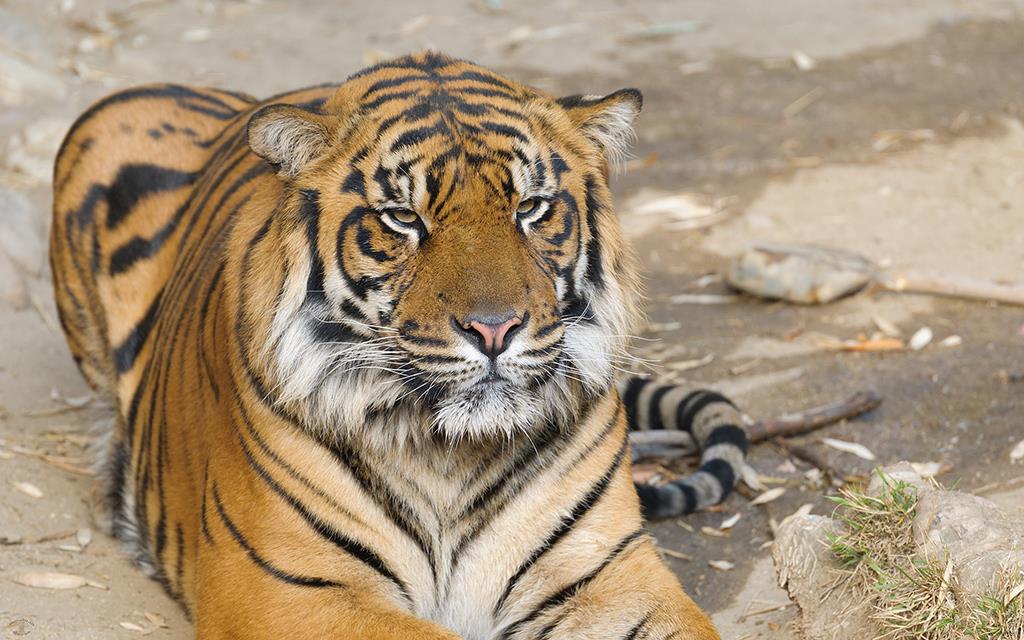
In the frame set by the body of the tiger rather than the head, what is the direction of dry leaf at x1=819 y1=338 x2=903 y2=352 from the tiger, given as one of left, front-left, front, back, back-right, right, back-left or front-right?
left

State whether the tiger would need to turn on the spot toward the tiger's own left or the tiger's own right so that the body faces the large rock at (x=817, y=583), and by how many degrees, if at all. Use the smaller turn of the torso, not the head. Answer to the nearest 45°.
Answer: approximately 45° to the tiger's own left

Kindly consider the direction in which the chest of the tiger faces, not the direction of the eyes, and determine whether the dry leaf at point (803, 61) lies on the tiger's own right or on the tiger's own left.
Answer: on the tiger's own left

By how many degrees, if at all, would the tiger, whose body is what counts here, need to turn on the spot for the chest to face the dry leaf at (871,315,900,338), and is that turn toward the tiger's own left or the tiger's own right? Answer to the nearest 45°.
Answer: approximately 90° to the tiger's own left

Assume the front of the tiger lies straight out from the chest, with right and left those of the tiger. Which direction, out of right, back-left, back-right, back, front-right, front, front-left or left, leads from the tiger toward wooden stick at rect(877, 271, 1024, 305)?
left

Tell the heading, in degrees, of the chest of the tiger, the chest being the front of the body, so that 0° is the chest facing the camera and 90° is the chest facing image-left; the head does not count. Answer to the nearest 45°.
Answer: approximately 315°

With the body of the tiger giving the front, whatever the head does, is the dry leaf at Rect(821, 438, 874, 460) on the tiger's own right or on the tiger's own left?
on the tiger's own left

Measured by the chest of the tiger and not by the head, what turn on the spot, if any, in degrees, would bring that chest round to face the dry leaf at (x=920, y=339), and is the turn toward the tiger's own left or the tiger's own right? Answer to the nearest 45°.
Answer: approximately 90° to the tiger's own left

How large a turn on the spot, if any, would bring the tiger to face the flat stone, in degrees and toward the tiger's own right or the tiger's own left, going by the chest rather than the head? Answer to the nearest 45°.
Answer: approximately 90° to the tiger's own left

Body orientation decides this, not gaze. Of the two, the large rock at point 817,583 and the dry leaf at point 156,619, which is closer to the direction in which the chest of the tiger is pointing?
the large rock
